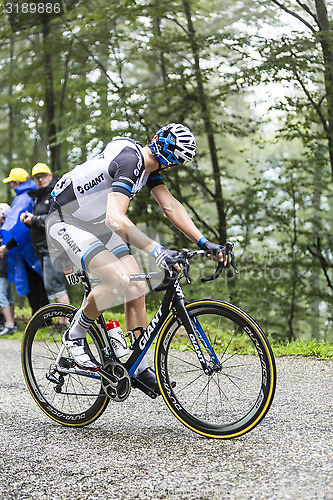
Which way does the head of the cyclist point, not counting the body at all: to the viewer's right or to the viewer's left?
to the viewer's right

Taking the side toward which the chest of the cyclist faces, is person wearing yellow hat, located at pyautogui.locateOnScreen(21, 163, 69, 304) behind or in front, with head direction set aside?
behind

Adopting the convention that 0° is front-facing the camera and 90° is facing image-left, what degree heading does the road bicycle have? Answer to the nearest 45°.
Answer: approximately 315°

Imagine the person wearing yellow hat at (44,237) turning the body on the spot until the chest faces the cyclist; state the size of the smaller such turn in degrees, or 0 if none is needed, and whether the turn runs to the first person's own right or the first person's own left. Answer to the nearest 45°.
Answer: approximately 45° to the first person's own left

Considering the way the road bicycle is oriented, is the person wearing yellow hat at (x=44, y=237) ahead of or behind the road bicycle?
behind

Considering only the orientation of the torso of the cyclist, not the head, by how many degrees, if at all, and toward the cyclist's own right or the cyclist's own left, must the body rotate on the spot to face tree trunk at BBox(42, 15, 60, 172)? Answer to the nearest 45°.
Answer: approximately 135° to the cyclist's own left
